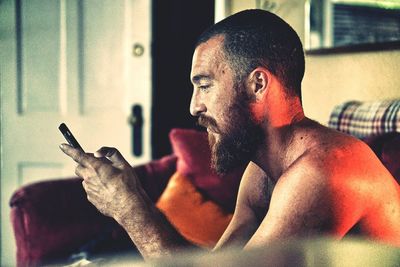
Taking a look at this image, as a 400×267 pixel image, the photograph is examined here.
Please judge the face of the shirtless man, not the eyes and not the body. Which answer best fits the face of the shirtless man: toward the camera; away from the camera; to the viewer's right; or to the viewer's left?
to the viewer's left

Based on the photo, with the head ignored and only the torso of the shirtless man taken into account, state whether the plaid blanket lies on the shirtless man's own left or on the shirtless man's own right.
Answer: on the shirtless man's own right

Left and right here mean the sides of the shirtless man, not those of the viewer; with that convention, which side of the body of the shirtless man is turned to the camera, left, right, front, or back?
left

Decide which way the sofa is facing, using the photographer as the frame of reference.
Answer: facing the viewer

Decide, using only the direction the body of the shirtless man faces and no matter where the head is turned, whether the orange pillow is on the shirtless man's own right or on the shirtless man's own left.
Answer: on the shirtless man's own right

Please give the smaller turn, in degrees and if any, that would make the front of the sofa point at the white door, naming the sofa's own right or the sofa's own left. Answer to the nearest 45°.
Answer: approximately 135° to the sofa's own right
